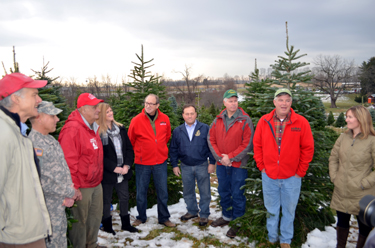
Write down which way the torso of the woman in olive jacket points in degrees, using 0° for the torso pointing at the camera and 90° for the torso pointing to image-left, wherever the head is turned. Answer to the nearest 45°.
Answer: approximately 45°

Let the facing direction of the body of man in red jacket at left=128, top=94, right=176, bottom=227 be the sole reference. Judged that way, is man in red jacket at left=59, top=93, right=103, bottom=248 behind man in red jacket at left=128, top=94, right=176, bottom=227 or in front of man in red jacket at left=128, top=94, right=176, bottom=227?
in front

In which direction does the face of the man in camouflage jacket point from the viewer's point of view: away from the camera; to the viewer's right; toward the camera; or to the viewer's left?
to the viewer's right

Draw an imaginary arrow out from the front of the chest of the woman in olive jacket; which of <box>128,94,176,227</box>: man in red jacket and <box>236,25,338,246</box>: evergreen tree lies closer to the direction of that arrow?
the man in red jacket

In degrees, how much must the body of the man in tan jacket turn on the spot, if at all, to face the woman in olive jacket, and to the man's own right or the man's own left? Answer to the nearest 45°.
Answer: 0° — they already face them

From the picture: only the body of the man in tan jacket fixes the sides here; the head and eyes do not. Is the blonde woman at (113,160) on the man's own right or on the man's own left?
on the man's own left

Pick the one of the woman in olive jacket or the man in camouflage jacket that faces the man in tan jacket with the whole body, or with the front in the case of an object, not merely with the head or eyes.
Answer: the woman in olive jacket

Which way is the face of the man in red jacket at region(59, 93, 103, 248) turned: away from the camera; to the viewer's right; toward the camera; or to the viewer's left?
to the viewer's right

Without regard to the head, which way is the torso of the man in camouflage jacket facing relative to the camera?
to the viewer's right

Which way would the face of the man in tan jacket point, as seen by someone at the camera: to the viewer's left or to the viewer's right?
to the viewer's right
